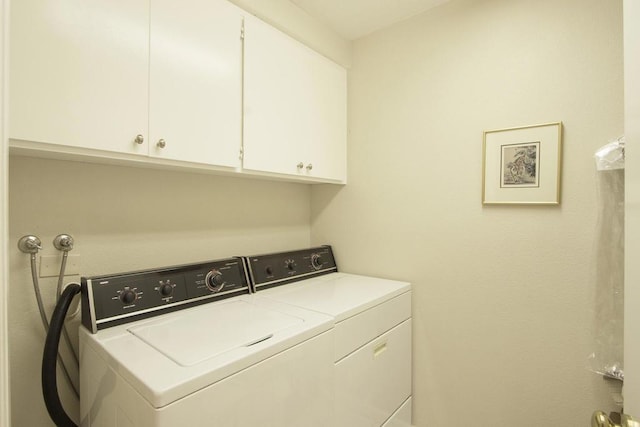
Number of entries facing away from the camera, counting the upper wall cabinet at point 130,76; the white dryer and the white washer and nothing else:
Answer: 0

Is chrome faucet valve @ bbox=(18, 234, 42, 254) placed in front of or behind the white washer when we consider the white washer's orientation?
behind

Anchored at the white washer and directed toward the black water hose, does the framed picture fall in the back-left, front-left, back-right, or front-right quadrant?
back-right

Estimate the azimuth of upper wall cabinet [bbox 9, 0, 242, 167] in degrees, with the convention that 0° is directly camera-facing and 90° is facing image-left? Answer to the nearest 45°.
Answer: approximately 315°

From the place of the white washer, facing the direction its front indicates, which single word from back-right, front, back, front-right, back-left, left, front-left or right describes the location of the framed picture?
front-left

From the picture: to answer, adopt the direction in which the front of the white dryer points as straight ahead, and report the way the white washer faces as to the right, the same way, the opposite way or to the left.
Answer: the same way

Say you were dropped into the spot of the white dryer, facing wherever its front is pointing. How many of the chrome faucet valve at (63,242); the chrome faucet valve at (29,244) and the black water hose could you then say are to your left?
0

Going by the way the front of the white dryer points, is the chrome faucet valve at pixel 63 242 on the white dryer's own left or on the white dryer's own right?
on the white dryer's own right

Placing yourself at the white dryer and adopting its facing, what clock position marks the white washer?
The white washer is roughly at 3 o'clock from the white dryer.

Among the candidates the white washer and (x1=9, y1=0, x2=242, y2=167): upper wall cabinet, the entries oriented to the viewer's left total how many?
0

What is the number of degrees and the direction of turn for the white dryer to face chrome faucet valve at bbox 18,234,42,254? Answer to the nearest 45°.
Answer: approximately 135° to its right
